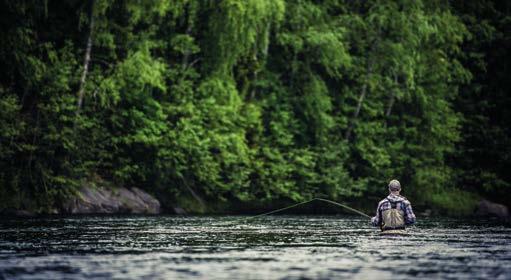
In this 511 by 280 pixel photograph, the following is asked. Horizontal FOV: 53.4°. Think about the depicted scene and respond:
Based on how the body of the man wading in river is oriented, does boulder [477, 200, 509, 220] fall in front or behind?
in front

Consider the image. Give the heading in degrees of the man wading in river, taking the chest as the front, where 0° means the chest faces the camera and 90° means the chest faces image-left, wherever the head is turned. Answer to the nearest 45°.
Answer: approximately 180°

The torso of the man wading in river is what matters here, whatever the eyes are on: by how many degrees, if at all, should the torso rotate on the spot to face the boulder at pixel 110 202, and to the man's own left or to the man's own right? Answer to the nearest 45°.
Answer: approximately 45° to the man's own left
